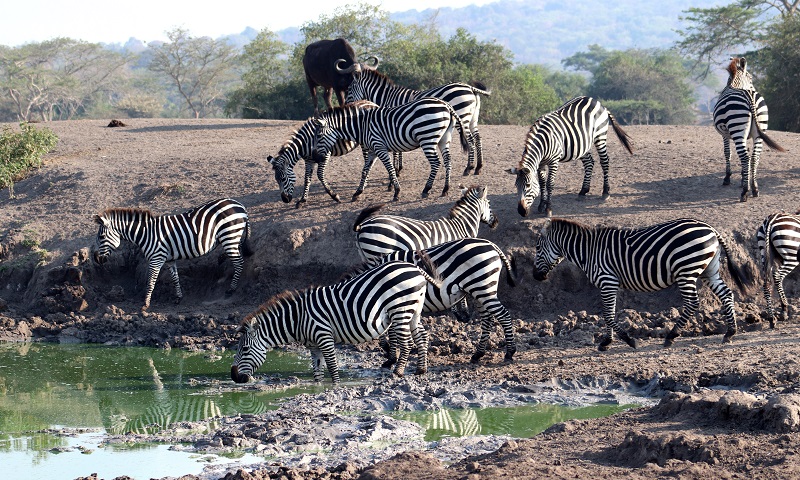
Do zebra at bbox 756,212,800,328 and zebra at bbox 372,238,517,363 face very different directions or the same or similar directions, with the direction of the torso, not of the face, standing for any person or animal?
very different directions

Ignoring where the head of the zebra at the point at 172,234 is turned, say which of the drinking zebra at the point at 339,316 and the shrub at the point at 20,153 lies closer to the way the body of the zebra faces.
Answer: the shrub

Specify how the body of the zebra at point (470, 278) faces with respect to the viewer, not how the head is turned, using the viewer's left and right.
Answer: facing to the left of the viewer

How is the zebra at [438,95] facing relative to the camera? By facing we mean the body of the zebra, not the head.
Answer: to the viewer's left

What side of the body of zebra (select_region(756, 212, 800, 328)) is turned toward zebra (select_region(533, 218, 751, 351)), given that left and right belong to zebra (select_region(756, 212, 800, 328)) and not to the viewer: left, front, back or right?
back

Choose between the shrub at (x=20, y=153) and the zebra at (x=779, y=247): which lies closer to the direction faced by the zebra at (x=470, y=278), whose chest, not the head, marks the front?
the shrub

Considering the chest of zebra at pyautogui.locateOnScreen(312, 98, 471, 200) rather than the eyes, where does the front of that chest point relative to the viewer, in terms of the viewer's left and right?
facing to the left of the viewer

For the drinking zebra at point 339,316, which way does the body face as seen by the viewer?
to the viewer's left

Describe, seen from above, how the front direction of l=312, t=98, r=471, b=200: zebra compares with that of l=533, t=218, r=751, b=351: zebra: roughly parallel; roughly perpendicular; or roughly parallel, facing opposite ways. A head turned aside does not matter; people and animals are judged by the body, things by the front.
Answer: roughly parallel

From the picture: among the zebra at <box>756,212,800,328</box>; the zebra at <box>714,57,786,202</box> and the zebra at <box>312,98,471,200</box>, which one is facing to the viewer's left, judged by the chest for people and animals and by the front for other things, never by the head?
the zebra at <box>312,98,471,200</box>

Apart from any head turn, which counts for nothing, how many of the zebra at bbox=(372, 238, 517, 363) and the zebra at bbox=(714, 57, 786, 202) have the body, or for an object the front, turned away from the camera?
1

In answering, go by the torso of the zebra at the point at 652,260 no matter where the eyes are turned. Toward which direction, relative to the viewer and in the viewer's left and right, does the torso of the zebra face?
facing to the left of the viewer

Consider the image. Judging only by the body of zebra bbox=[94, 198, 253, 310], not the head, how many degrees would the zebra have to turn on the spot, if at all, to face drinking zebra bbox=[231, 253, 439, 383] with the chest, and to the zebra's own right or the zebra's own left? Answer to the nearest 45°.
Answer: approximately 90° to the zebra's own left

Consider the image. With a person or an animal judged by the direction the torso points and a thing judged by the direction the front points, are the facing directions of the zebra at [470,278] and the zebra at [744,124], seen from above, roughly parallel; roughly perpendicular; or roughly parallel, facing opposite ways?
roughly perpendicular

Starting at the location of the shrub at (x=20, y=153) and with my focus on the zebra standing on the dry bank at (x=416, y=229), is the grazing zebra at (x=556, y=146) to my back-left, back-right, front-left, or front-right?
front-left

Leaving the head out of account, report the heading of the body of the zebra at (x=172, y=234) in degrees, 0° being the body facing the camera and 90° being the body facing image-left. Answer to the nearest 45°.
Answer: approximately 90°

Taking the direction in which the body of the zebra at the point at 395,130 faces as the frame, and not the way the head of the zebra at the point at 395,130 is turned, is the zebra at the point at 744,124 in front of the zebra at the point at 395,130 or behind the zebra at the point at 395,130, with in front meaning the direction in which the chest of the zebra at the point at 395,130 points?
behind

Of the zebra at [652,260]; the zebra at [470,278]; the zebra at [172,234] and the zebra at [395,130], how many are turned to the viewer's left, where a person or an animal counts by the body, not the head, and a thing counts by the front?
4

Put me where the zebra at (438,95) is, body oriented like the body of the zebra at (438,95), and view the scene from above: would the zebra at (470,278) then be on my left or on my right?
on my left
